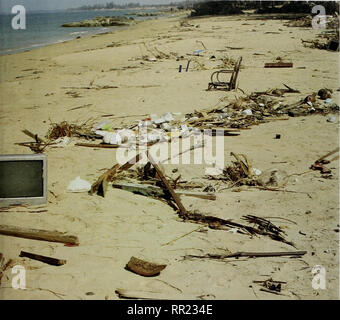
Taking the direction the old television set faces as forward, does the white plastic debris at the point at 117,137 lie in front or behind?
behind

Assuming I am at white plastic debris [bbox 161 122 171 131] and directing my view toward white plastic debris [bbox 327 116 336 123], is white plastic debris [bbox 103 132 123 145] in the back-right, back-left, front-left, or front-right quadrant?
back-right

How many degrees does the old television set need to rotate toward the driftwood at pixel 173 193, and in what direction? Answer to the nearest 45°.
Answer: approximately 90° to its left

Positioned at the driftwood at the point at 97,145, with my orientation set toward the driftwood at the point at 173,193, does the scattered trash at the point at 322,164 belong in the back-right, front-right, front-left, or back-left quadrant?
front-left

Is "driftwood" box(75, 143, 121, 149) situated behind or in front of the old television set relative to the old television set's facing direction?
behind

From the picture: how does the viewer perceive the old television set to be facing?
facing the viewer

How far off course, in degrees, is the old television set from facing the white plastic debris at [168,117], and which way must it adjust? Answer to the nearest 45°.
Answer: approximately 135° to its left

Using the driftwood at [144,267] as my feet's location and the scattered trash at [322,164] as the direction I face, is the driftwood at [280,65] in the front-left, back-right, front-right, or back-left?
front-left
